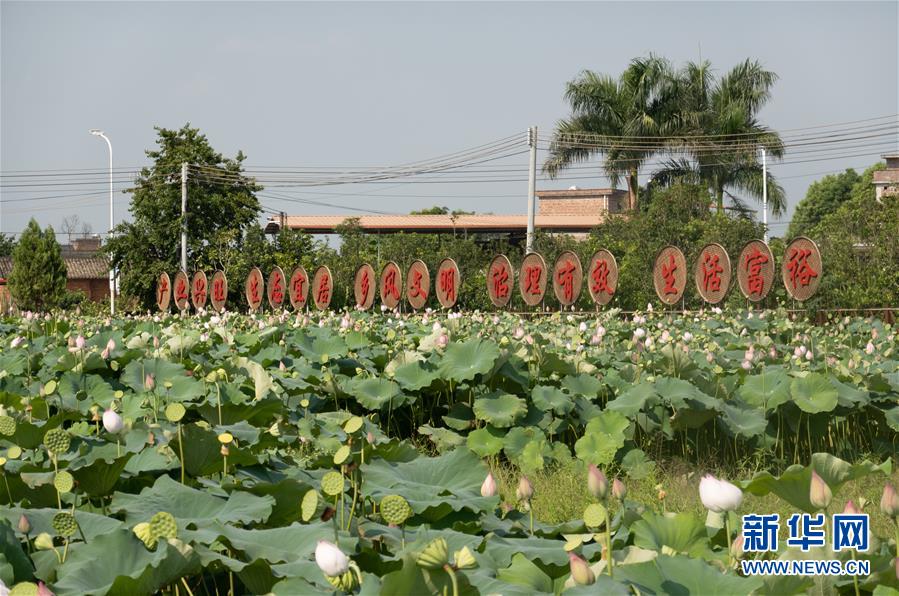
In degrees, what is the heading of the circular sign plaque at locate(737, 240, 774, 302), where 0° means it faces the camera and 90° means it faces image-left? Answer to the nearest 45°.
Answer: approximately 45°

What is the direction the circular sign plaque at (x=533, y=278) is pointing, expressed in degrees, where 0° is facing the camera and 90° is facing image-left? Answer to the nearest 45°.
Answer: approximately 45°

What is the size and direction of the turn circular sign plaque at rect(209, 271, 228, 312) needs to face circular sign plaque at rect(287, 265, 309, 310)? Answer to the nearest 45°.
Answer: approximately 90° to its left

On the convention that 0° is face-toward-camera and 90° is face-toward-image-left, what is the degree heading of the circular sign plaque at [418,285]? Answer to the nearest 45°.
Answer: approximately 45°

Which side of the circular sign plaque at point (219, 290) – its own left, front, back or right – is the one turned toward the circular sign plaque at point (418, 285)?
left

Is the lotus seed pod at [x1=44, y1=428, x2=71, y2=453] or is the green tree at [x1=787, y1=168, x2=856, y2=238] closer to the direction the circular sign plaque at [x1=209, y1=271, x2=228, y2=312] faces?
the lotus seed pod

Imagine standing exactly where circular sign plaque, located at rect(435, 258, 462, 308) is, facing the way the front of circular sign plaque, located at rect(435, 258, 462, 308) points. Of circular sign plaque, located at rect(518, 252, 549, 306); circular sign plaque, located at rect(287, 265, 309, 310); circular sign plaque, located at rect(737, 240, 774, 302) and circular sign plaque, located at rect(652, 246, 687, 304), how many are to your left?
3

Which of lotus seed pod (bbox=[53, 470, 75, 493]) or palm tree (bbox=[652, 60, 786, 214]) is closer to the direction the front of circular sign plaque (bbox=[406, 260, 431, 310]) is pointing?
the lotus seed pod

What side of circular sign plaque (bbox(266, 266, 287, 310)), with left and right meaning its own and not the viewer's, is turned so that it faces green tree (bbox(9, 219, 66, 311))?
right

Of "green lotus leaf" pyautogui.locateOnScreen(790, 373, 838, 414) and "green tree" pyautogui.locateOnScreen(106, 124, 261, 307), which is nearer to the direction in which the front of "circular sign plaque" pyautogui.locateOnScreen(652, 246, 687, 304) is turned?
the green lotus leaf

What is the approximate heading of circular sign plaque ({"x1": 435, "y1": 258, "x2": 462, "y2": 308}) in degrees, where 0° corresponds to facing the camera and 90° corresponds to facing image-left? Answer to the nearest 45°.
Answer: approximately 45°

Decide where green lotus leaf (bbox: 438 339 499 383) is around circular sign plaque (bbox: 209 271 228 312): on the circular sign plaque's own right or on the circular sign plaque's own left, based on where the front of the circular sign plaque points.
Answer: on the circular sign plaque's own left
